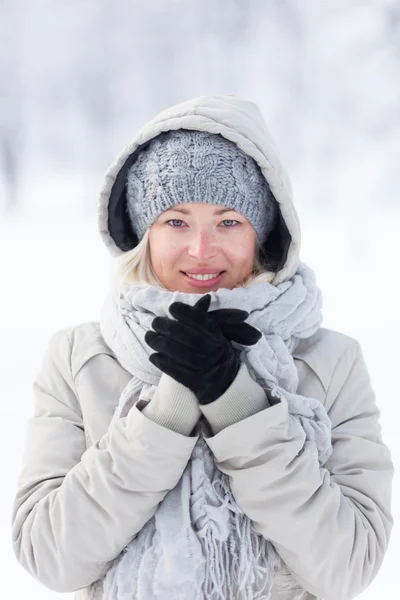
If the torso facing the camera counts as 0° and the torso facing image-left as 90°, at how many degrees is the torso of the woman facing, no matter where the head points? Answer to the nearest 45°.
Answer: approximately 0°
